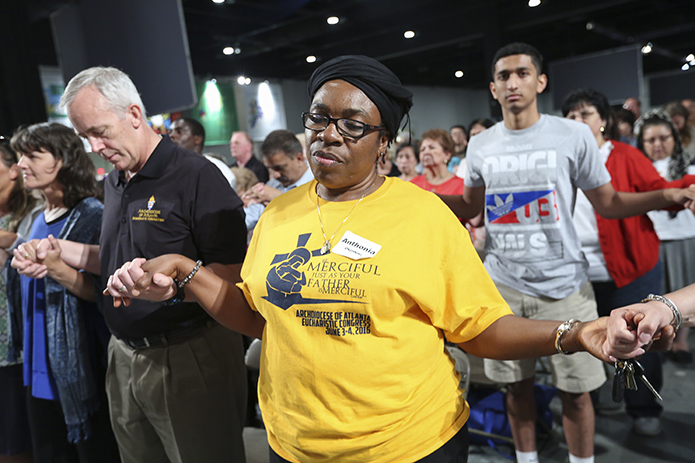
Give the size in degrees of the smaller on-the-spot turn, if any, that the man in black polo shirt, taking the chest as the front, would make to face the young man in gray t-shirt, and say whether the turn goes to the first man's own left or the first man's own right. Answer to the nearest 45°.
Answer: approximately 135° to the first man's own left

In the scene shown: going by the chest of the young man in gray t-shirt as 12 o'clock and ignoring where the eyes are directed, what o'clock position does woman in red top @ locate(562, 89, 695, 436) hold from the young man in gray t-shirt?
The woman in red top is roughly at 7 o'clock from the young man in gray t-shirt.

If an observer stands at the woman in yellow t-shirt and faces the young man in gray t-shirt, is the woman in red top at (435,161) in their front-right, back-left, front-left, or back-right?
front-left

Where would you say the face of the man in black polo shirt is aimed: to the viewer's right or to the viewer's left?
to the viewer's left

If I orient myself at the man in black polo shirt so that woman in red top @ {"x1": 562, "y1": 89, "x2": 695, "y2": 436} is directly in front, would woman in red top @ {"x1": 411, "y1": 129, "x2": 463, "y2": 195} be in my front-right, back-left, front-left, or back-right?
front-left

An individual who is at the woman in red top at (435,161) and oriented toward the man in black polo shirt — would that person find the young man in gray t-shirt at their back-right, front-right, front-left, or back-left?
front-left

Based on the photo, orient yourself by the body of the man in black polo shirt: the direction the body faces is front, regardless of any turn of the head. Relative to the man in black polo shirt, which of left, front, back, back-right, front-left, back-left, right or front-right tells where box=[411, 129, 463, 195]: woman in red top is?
back

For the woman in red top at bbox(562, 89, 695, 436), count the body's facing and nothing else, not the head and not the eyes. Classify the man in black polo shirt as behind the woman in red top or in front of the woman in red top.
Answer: in front

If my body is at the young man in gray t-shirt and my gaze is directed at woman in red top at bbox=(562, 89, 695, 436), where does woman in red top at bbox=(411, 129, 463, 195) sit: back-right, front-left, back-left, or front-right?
front-left

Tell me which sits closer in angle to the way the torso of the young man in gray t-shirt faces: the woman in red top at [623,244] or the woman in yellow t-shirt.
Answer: the woman in yellow t-shirt

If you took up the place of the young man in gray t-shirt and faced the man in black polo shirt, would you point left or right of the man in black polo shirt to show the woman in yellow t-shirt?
left

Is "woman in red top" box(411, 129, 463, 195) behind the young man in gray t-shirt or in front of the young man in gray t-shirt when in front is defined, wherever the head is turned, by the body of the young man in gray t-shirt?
behind

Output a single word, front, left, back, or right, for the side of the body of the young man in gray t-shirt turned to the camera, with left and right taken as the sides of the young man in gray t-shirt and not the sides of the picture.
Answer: front

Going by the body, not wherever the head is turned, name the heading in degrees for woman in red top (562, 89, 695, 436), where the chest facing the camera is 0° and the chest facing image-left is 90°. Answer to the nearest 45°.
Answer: approximately 45°
